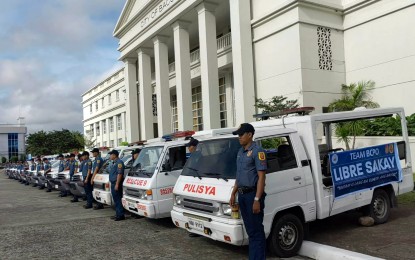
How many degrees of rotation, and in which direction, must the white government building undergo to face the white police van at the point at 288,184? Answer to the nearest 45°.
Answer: approximately 45° to its left

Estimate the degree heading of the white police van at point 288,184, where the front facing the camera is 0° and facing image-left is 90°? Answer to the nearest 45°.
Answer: approximately 45°

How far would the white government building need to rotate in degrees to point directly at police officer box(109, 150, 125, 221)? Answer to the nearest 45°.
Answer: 0° — it already faces them

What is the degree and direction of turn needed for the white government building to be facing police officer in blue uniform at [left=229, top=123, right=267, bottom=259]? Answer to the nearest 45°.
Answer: approximately 45° to its left

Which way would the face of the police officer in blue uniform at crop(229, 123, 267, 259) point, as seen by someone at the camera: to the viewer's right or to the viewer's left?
to the viewer's left

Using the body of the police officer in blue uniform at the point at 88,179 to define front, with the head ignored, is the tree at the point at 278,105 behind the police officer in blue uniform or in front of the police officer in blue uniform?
behind

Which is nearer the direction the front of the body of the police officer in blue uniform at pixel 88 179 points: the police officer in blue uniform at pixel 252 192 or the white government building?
the police officer in blue uniform
